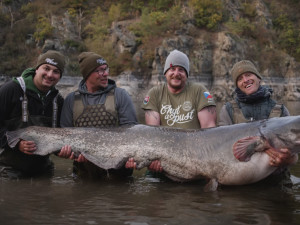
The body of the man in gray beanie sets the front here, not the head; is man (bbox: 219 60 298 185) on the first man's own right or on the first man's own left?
on the first man's own left

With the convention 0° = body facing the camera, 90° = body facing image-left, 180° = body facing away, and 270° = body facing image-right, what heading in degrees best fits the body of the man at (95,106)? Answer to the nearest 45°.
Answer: approximately 0°

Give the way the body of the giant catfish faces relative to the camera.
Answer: to the viewer's right

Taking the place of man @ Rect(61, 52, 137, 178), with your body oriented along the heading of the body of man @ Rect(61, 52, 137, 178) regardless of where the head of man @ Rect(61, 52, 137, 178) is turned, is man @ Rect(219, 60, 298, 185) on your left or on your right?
on your left

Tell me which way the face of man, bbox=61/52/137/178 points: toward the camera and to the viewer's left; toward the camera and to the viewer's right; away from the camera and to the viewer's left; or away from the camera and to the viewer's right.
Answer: toward the camera and to the viewer's right

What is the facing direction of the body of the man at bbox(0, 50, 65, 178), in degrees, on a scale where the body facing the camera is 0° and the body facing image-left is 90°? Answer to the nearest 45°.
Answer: approximately 315°

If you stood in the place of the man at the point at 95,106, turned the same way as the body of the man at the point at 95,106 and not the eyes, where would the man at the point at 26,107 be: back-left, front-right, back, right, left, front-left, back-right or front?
right

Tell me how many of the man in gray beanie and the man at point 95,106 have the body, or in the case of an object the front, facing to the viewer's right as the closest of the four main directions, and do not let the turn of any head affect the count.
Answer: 0

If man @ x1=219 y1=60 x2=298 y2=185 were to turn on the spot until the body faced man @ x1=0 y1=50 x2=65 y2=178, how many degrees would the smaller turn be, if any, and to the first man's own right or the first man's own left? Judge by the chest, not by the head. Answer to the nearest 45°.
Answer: approximately 90° to the first man's own right

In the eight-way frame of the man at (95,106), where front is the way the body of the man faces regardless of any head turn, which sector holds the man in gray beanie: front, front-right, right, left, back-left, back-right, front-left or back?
left
